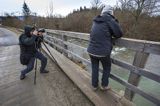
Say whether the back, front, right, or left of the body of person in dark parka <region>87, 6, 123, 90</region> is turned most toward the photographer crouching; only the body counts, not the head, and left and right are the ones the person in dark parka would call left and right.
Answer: left

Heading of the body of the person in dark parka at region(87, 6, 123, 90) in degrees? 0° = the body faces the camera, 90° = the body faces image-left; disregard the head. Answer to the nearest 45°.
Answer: approximately 225°

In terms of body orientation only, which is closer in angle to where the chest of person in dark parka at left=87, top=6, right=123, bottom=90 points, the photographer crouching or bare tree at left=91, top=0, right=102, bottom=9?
the bare tree
